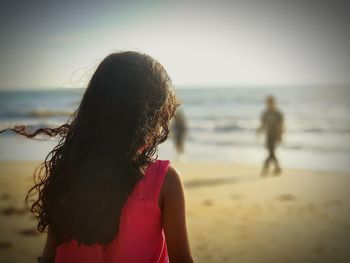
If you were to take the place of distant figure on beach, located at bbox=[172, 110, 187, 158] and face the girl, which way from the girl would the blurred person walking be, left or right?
left

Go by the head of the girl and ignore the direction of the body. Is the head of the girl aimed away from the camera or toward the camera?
away from the camera

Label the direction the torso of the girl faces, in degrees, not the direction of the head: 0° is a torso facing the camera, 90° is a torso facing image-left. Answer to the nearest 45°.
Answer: approximately 180°

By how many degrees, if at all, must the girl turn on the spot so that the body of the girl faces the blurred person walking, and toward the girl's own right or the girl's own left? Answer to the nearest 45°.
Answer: approximately 45° to the girl's own right

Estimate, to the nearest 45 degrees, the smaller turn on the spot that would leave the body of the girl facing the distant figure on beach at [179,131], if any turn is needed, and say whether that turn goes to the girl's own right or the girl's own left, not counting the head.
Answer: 0° — they already face them
